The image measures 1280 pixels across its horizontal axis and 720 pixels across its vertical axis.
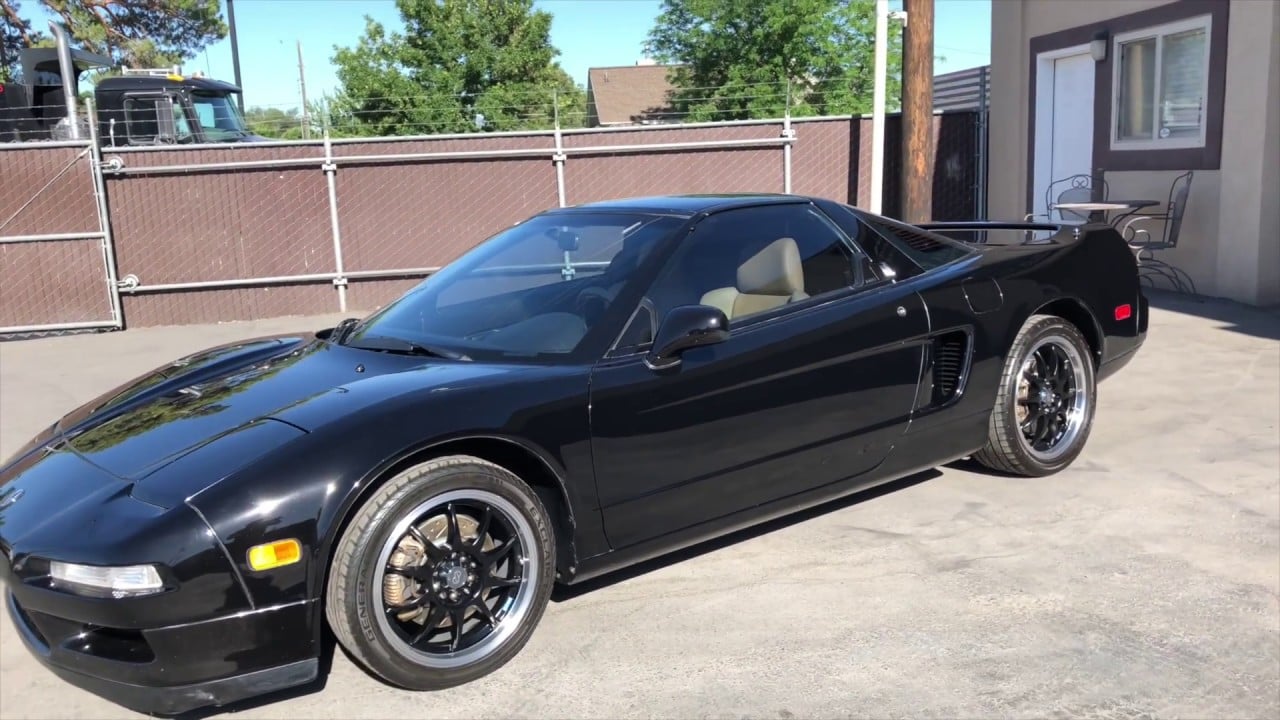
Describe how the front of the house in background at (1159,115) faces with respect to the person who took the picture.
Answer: facing the viewer and to the left of the viewer

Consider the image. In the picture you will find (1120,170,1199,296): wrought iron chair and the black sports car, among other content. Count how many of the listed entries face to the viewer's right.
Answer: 0

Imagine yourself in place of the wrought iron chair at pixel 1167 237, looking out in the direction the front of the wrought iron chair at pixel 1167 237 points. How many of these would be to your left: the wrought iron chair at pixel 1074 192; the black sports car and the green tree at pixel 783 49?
1

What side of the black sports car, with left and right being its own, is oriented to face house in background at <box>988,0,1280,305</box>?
back

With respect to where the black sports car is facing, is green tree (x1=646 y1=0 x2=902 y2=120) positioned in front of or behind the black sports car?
behind

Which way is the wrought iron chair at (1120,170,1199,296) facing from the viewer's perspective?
to the viewer's left

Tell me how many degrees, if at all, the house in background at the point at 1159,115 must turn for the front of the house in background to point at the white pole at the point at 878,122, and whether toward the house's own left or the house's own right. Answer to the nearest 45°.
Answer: approximately 45° to the house's own right

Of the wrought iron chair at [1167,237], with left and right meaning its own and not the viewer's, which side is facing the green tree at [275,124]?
front

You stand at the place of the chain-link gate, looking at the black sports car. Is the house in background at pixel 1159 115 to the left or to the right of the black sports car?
left

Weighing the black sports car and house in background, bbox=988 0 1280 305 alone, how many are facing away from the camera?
0

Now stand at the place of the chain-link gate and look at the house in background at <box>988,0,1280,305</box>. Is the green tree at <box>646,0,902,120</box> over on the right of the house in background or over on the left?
left

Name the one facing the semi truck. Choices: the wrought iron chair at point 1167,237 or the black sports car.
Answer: the wrought iron chair

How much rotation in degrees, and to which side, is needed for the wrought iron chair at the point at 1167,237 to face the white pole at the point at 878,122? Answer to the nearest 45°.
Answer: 0° — it already faces it

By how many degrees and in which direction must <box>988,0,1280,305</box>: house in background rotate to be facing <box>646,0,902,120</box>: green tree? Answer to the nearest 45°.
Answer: approximately 90° to its right

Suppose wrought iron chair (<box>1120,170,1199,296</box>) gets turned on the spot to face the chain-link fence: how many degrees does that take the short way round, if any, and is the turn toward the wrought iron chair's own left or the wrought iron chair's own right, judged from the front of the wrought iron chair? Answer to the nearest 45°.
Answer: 0° — it already faces it
